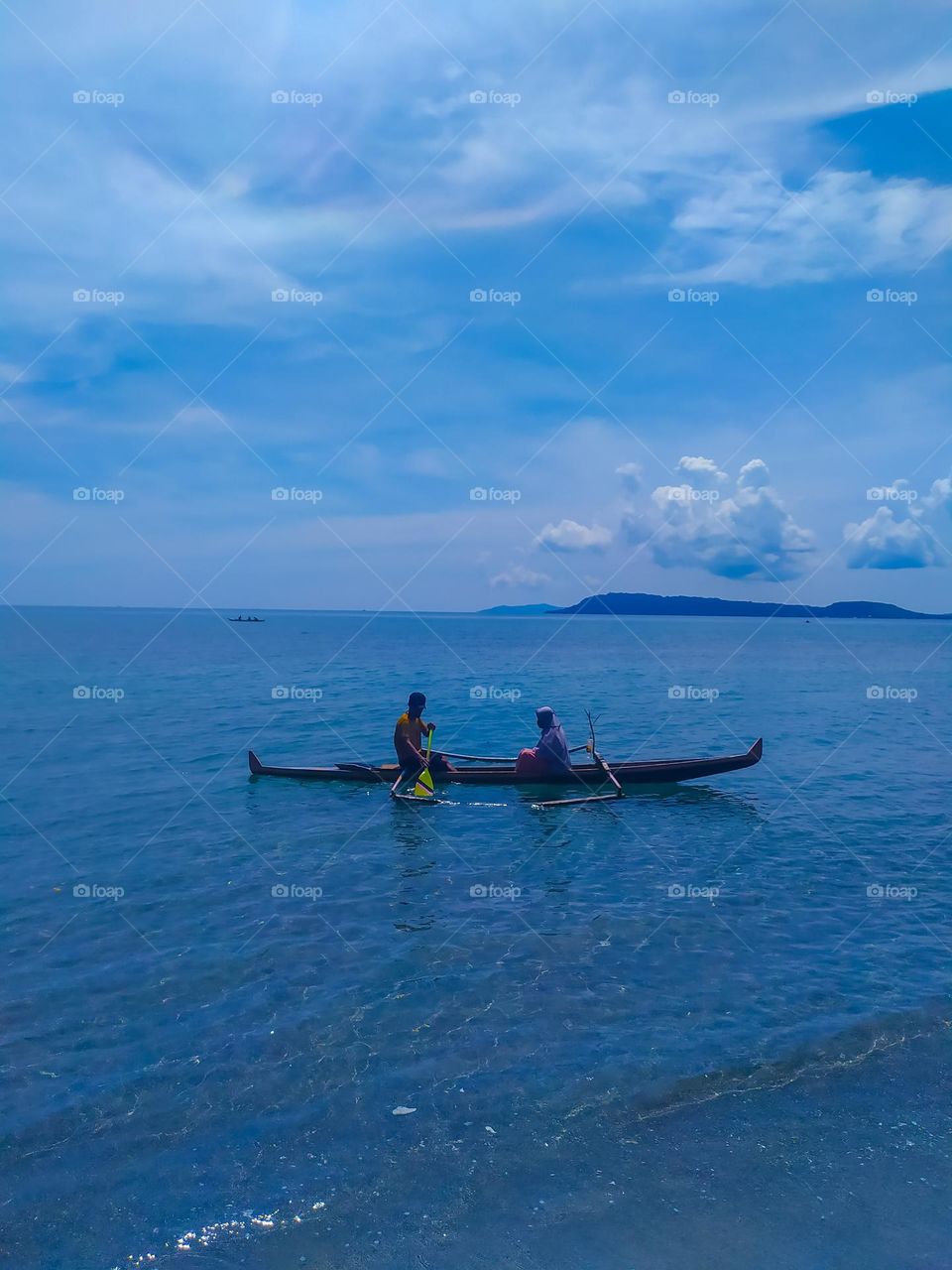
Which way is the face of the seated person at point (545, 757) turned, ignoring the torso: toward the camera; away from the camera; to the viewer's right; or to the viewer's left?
to the viewer's left

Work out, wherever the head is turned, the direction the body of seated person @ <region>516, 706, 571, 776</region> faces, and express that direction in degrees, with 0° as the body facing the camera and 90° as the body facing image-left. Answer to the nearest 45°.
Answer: approximately 90°

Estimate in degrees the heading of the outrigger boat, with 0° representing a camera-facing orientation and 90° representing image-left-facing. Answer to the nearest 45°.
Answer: approximately 270°

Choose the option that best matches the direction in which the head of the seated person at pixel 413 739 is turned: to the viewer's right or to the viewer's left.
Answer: to the viewer's right

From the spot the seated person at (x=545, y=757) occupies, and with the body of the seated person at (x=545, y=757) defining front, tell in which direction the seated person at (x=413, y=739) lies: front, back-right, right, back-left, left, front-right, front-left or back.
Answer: front
